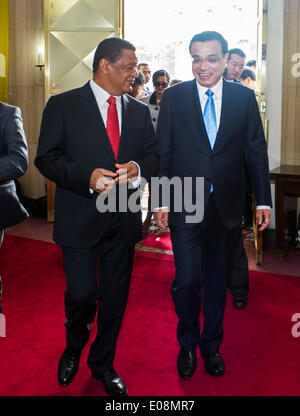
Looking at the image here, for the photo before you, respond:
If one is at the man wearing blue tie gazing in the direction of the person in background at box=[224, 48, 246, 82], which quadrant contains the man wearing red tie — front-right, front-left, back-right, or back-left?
back-left

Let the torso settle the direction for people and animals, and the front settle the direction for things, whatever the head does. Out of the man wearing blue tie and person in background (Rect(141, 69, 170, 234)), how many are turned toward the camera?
2

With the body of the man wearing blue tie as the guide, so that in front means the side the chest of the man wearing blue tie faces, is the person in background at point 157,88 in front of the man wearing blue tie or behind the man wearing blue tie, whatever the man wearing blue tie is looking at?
behind

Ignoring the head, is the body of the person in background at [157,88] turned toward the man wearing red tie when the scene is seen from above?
yes

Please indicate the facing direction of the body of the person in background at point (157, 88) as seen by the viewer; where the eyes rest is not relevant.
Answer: toward the camera

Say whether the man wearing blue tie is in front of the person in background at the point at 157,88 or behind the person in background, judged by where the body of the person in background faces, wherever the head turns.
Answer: in front

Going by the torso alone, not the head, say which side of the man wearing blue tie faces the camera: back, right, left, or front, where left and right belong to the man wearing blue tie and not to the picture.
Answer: front

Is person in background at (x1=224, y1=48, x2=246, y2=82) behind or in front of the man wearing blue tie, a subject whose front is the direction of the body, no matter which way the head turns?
behind
